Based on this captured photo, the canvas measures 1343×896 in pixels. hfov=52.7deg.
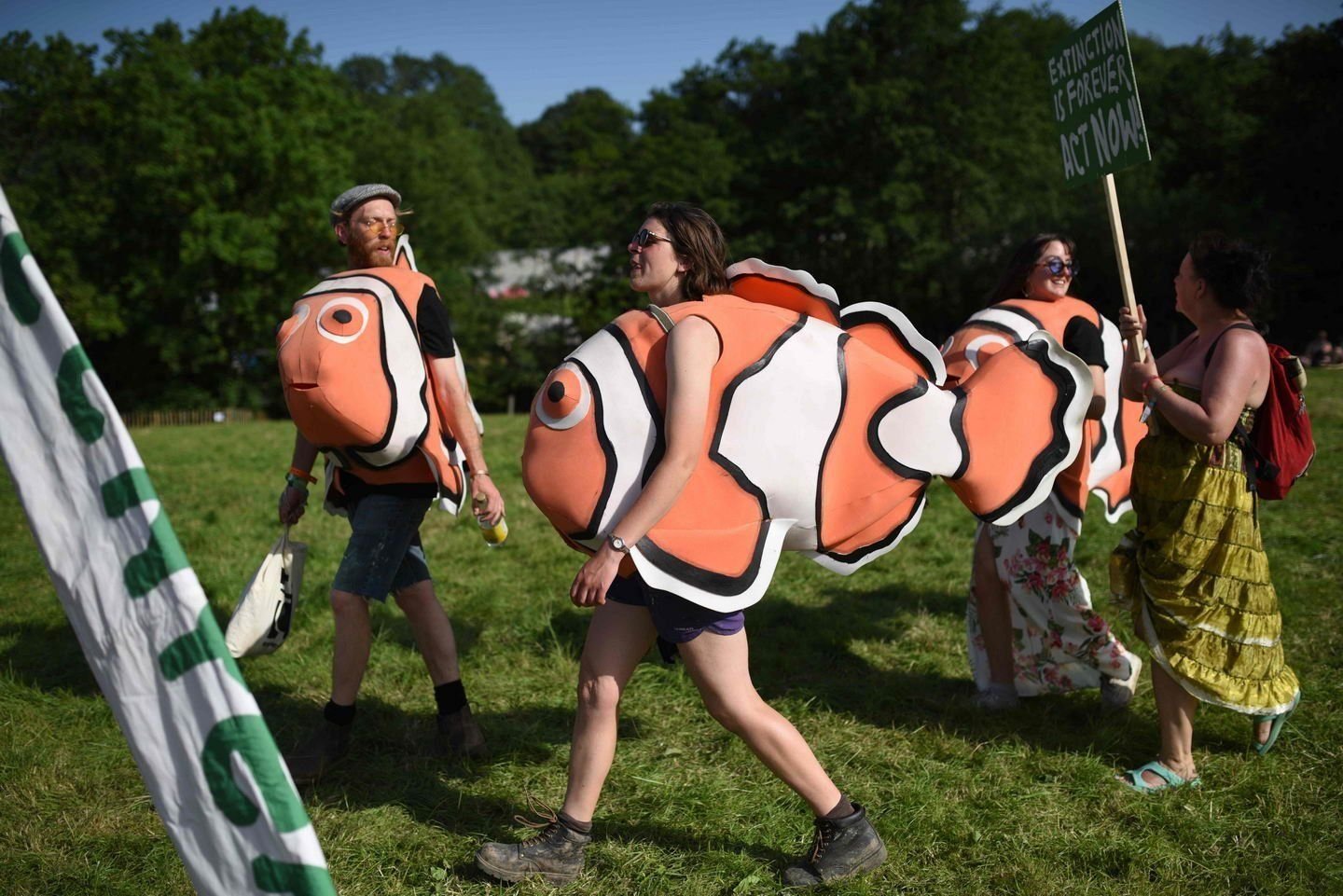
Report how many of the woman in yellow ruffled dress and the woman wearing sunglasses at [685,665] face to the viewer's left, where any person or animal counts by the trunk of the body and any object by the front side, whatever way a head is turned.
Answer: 2

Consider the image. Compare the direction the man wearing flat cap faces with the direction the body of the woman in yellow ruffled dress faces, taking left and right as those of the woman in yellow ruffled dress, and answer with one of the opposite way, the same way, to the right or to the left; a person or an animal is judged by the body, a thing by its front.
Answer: to the left

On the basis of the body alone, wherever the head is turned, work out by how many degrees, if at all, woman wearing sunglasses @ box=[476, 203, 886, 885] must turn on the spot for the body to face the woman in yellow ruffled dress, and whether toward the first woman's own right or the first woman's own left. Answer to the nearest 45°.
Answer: approximately 180°

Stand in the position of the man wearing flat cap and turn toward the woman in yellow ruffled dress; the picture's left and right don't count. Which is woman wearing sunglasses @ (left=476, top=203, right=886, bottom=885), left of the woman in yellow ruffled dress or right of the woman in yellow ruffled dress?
right

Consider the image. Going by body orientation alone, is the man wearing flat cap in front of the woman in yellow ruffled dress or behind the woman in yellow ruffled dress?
in front

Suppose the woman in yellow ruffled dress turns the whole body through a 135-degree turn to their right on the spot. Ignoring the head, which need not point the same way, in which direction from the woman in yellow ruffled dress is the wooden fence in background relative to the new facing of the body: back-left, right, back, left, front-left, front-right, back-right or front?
left

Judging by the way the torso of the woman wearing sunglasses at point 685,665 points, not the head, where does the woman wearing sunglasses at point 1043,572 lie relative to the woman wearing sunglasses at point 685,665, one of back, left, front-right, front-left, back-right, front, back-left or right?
back-right

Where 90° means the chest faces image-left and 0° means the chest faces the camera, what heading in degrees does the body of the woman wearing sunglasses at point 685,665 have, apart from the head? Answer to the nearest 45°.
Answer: approximately 90°

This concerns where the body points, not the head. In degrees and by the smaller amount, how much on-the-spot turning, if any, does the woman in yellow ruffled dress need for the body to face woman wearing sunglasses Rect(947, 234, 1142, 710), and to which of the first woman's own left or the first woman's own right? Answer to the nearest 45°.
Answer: approximately 45° to the first woman's own right

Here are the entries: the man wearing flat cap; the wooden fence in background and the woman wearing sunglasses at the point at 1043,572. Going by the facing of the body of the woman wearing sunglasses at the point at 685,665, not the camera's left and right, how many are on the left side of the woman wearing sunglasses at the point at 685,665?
0

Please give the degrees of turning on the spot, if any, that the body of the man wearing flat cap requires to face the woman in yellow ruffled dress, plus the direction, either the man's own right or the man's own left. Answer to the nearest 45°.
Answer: approximately 135° to the man's own left

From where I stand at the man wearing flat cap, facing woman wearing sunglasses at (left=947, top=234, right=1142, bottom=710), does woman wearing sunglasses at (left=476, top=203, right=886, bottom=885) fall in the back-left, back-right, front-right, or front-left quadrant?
front-right

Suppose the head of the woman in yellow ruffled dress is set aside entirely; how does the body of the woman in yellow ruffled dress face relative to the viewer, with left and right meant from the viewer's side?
facing to the left of the viewer
